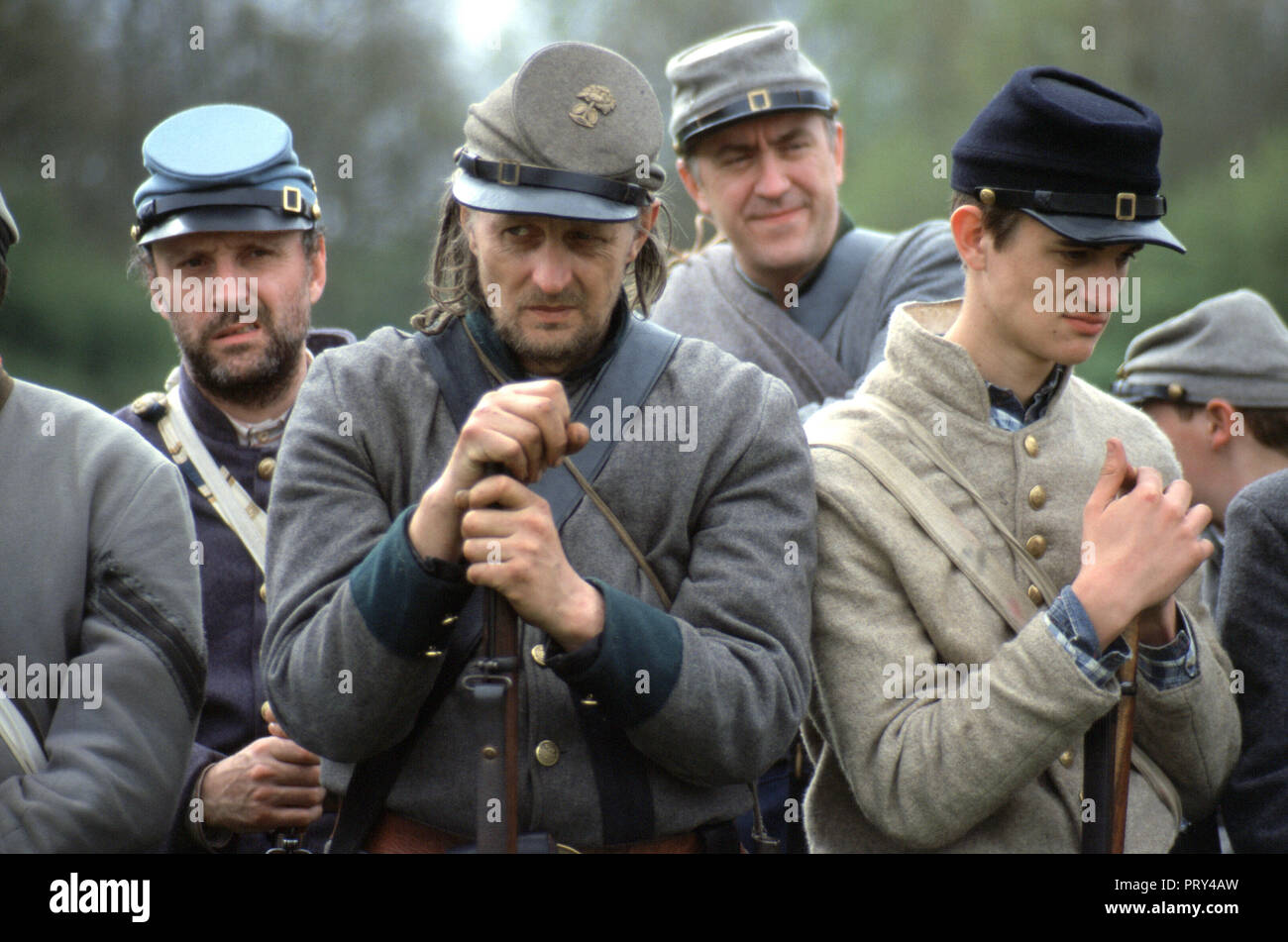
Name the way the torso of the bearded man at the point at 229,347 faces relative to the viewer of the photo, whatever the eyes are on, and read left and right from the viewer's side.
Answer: facing the viewer

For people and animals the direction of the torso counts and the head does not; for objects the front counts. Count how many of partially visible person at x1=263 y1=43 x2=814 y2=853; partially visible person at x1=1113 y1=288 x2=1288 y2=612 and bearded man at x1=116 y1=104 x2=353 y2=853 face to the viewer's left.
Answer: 1

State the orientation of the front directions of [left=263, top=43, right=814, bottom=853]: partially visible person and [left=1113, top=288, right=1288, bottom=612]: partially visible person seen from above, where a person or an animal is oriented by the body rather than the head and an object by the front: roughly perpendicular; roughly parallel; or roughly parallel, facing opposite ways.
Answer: roughly perpendicular

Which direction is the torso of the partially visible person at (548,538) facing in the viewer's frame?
toward the camera

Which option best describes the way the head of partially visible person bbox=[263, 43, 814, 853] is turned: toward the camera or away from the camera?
toward the camera

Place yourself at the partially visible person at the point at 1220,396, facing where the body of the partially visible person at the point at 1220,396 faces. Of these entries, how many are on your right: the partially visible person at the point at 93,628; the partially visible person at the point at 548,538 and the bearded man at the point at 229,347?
0

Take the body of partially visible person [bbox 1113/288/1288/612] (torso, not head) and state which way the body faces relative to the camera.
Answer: to the viewer's left

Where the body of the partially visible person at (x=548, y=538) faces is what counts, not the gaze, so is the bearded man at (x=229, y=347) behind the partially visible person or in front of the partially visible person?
behind

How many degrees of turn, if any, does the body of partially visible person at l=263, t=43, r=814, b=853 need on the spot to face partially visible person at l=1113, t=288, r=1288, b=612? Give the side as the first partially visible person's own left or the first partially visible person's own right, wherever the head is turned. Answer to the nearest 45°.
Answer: approximately 135° to the first partially visible person's own left

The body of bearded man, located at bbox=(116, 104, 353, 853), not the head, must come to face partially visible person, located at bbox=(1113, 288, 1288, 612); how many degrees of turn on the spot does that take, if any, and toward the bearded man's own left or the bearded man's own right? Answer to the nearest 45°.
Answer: approximately 90° to the bearded man's own left

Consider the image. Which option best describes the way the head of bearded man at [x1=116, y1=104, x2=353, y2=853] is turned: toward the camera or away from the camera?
toward the camera

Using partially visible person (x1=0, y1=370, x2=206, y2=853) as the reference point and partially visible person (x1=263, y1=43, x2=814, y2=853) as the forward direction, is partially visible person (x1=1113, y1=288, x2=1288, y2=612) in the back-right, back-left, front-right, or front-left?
front-left

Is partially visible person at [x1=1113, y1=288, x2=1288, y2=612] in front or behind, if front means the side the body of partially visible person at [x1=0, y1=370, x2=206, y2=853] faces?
behind

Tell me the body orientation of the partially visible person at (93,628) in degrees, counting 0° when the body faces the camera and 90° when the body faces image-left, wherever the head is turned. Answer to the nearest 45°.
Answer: approximately 45°

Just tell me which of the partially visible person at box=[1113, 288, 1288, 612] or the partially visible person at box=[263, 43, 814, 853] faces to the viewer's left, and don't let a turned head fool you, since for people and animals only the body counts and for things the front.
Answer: the partially visible person at box=[1113, 288, 1288, 612]

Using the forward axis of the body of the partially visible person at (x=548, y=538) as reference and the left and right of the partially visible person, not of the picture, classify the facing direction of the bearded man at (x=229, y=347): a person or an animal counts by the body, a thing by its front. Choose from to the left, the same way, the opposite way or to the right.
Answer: the same way

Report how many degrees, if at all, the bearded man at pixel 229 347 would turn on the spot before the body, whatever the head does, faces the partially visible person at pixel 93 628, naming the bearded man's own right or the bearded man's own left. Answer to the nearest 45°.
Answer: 0° — they already face them
